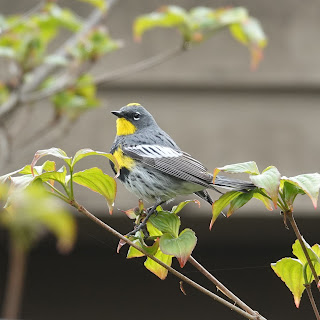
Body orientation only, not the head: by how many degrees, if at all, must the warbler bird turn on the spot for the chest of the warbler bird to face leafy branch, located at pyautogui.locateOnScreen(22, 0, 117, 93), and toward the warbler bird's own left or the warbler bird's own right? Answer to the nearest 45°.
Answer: approximately 45° to the warbler bird's own right

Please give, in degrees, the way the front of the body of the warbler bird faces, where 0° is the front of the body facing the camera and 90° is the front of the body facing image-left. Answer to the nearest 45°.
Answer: approximately 90°

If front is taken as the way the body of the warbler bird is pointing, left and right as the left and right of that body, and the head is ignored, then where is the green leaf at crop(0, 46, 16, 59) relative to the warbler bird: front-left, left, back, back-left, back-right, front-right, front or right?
front-right

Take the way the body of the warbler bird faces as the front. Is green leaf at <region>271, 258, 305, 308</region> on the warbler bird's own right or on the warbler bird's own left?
on the warbler bird's own left

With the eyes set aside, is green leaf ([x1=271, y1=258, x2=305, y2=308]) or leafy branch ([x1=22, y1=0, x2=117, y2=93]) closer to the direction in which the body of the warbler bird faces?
the leafy branch

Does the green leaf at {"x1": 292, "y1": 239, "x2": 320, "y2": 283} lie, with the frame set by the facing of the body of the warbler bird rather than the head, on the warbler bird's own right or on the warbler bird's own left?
on the warbler bird's own left

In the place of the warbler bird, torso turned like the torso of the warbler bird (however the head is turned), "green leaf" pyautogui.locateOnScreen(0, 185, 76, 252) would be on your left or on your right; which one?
on your left
